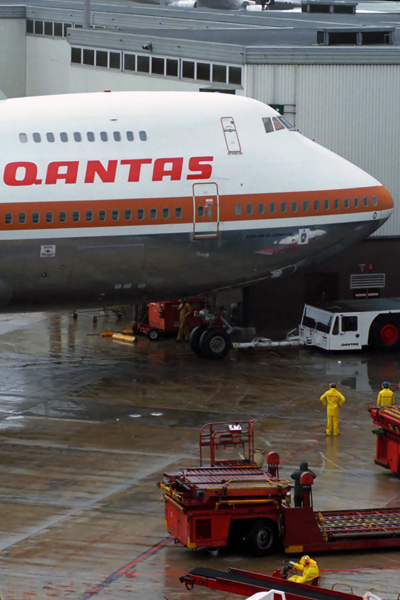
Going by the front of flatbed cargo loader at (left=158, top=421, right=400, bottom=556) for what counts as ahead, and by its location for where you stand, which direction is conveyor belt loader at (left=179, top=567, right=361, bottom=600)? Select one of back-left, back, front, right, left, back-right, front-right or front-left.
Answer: left

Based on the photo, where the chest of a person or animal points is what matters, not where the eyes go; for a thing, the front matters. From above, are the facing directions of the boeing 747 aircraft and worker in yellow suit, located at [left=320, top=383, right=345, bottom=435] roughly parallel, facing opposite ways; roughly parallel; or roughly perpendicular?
roughly perpendicular

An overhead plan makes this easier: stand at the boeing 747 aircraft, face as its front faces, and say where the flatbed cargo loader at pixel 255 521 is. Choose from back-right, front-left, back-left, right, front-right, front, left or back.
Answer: right

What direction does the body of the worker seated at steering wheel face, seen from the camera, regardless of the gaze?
to the viewer's left

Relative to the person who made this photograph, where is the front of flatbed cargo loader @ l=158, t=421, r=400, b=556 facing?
facing to the left of the viewer
